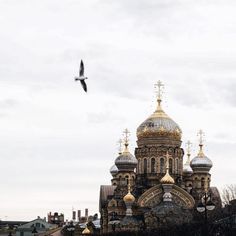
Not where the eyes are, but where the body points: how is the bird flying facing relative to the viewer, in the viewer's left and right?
facing to the left of the viewer
